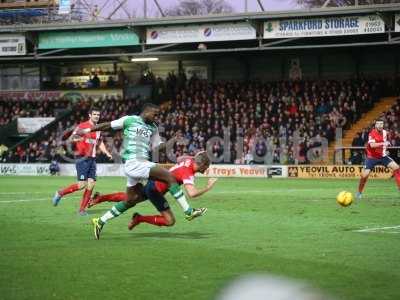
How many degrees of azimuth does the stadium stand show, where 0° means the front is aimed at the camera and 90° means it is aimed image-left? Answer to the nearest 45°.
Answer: approximately 0°

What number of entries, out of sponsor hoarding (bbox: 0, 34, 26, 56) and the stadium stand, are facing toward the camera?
2

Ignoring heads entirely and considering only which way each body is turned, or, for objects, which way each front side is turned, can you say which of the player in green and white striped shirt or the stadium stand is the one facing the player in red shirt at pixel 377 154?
the stadium stand

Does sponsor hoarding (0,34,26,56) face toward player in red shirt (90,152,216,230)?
yes

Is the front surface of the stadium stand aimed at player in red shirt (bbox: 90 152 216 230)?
yes

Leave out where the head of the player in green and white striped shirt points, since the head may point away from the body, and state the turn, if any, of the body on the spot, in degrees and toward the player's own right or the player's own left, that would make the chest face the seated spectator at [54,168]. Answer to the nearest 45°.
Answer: approximately 135° to the player's own left

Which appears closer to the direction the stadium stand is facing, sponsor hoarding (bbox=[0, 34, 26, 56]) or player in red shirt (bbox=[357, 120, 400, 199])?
the player in red shirt

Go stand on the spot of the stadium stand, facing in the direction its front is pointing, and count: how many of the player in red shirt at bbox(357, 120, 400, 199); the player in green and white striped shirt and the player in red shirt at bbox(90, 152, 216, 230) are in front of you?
3

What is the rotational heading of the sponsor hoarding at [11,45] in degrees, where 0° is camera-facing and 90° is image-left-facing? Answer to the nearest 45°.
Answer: approximately 0°
